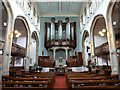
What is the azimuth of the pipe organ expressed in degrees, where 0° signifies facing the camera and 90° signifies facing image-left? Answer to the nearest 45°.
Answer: approximately 0°
